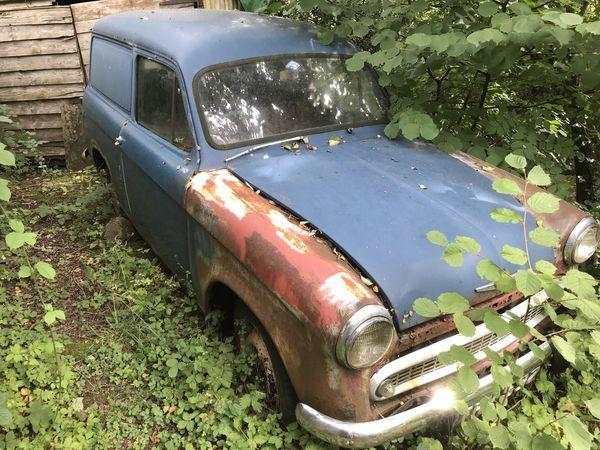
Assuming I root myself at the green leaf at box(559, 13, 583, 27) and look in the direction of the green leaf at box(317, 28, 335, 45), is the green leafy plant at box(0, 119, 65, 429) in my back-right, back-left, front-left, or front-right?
front-left

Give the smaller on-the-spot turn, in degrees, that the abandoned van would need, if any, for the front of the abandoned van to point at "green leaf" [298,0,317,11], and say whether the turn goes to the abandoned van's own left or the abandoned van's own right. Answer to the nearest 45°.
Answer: approximately 135° to the abandoned van's own left

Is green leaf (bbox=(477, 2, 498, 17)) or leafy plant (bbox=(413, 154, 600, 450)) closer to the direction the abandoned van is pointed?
the leafy plant

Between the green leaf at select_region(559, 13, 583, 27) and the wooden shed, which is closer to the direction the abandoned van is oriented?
the green leaf

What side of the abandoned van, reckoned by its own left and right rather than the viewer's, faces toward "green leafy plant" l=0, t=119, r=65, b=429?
right

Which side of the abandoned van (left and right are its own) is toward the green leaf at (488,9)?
left

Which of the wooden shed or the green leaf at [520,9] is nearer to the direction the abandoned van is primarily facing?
the green leaf

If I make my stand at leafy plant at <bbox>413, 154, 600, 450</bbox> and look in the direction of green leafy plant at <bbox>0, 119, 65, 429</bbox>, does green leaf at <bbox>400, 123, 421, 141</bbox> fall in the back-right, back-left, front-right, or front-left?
front-right

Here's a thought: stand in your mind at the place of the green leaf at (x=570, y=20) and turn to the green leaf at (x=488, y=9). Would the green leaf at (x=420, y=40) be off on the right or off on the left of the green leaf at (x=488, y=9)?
left

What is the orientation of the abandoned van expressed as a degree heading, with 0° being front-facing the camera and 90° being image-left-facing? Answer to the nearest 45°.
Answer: approximately 315°

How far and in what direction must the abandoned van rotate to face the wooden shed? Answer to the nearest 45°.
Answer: approximately 180°
